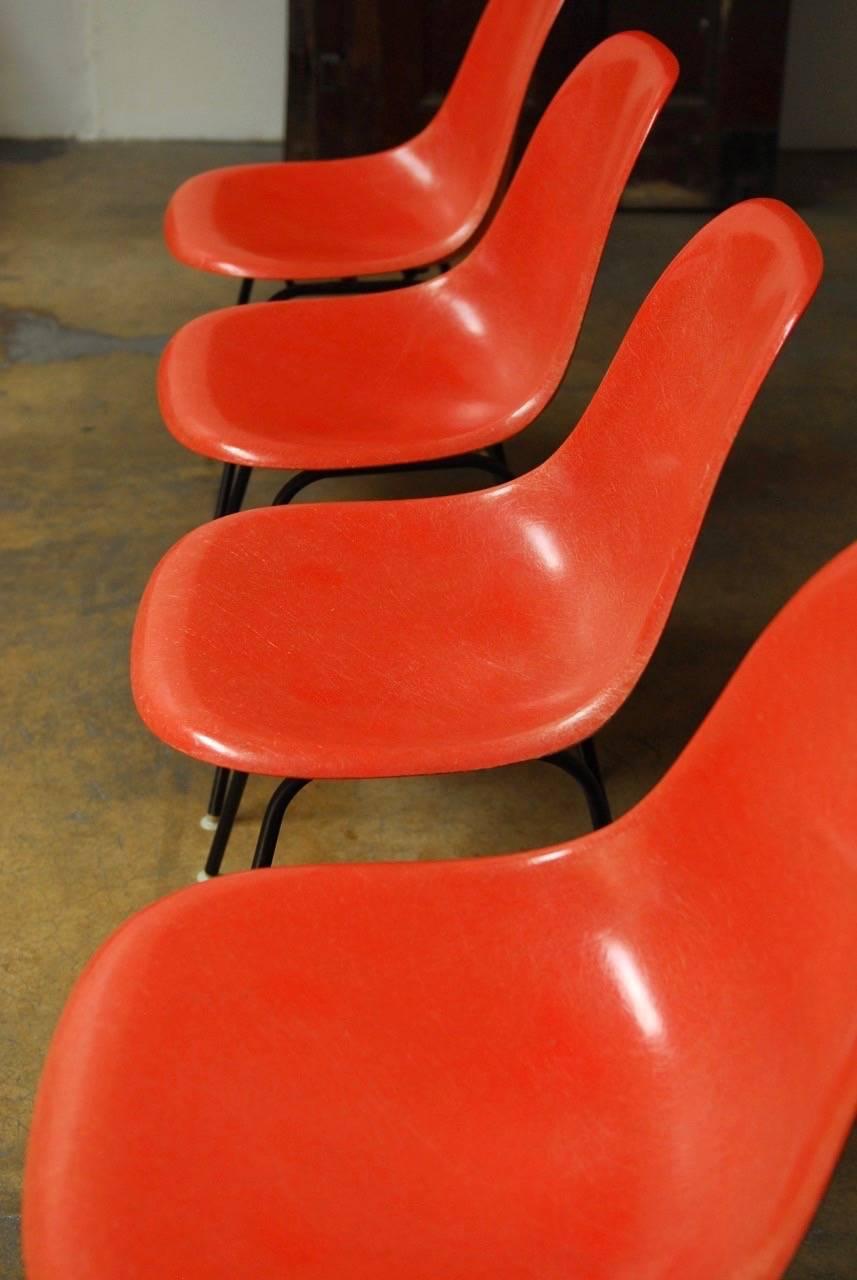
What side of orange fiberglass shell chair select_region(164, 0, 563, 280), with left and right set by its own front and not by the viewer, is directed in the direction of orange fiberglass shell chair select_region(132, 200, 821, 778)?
left

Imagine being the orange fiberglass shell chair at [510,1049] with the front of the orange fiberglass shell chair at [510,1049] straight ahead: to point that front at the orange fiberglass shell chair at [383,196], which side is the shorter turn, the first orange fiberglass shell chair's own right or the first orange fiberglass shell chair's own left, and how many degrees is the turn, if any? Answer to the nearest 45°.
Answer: approximately 90° to the first orange fiberglass shell chair's own right

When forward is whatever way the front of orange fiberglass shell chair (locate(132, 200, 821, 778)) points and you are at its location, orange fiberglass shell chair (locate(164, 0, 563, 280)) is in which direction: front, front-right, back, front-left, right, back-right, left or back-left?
right

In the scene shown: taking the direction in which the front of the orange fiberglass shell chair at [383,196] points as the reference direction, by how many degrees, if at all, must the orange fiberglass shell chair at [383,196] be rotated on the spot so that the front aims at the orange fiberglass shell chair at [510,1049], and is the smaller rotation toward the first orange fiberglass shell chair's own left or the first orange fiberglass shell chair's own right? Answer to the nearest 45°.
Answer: approximately 90° to the first orange fiberglass shell chair's own left

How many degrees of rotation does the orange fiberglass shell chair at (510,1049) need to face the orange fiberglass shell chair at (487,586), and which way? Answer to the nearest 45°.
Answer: approximately 90° to its right

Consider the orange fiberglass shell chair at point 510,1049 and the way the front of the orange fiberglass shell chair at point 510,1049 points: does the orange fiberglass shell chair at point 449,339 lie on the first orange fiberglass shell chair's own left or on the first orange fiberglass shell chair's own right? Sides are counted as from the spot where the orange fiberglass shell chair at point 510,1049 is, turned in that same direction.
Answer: on the first orange fiberglass shell chair's own right

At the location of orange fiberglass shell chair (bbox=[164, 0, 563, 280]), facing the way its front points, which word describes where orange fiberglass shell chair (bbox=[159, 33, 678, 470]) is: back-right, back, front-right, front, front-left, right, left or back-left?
left

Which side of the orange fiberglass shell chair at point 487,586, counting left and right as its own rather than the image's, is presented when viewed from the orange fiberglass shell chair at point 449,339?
right

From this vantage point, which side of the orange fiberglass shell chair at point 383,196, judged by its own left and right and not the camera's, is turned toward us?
left

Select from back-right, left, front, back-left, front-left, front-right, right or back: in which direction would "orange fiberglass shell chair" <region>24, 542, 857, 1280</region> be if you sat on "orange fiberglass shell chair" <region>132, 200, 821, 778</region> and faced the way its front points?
left

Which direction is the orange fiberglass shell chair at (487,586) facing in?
to the viewer's left

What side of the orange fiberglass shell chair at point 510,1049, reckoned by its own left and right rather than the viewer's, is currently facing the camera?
left
